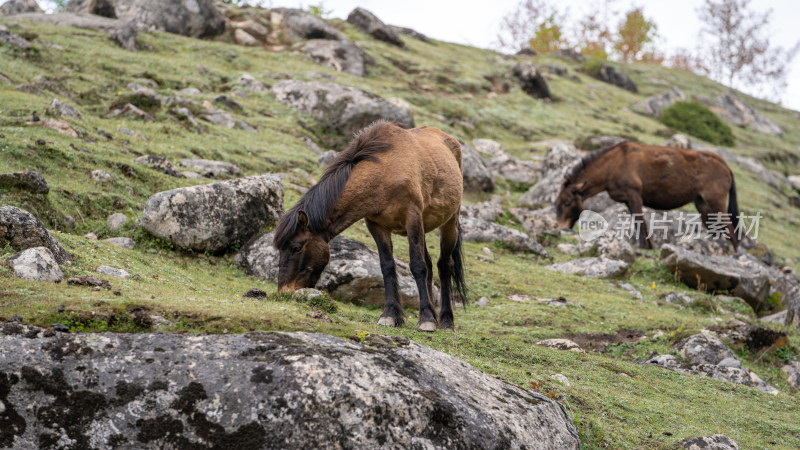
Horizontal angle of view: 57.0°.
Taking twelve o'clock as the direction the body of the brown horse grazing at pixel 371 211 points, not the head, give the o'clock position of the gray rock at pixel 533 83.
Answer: The gray rock is roughly at 5 o'clock from the brown horse grazing.

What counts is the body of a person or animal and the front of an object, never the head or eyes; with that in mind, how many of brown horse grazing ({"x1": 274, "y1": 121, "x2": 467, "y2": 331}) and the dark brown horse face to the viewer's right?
0

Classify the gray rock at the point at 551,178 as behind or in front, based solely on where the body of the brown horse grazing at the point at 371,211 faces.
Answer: behind

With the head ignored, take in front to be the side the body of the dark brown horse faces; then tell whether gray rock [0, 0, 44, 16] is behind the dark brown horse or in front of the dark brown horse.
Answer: in front

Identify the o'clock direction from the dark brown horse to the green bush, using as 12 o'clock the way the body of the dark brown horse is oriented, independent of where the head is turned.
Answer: The green bush is roughly at 3 o'clock from the dark brown horse.

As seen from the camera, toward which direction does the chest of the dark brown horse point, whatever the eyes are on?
to the viewer's left

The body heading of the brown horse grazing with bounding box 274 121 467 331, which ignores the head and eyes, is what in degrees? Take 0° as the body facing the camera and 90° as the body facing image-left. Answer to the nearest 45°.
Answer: approximately 45°

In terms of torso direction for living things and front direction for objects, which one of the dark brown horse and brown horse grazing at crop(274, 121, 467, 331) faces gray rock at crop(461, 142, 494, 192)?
the dark brown horse

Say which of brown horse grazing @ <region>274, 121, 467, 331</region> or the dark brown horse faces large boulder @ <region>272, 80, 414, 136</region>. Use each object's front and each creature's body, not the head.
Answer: the dark brown horse
